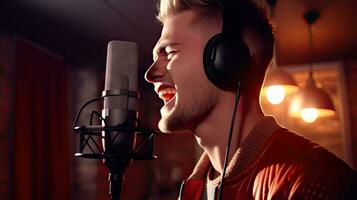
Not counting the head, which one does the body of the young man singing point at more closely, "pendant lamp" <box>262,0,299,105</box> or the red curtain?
the red curtain

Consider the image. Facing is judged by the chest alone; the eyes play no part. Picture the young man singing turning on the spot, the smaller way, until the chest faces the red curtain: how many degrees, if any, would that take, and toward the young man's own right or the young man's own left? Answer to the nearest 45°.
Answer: approximately 45° to the young man's own right

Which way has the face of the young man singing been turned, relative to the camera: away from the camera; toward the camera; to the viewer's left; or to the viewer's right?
to the viewer's left

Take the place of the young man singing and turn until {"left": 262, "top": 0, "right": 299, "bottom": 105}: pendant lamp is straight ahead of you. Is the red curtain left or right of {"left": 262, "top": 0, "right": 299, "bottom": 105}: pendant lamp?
left

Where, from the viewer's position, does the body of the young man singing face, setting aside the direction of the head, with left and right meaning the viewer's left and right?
facing to the left of the viewer
